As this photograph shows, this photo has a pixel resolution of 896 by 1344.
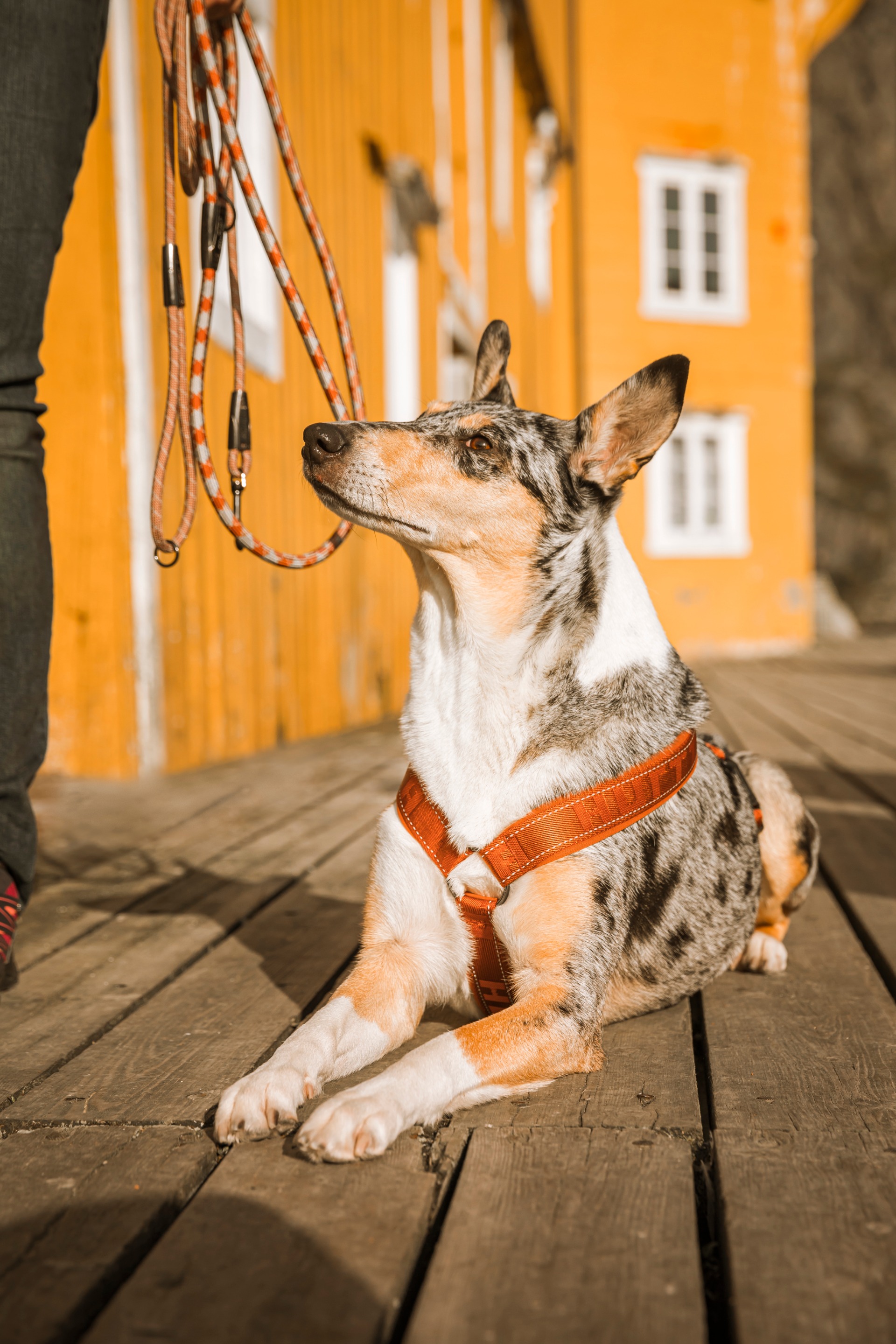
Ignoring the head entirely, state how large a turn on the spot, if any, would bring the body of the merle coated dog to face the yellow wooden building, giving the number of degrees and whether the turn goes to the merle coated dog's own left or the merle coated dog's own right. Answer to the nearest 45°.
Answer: approximately 135° to the merle coated dog's own right

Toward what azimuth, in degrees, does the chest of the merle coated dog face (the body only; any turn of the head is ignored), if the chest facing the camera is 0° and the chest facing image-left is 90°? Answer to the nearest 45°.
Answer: approximately 45°
